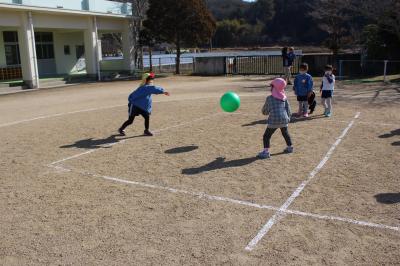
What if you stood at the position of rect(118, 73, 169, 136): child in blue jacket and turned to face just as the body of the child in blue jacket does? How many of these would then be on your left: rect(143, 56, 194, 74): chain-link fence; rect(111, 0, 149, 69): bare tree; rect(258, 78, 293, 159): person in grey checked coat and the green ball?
2

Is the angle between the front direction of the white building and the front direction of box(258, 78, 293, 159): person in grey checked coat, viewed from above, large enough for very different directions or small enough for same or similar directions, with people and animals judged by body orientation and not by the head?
very different directions

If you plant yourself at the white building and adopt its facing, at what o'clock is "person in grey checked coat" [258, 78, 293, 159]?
The person in grey checked coat is roughly at 1 o'clock from the white building.

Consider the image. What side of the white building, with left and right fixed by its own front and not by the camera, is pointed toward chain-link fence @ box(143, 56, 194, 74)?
left

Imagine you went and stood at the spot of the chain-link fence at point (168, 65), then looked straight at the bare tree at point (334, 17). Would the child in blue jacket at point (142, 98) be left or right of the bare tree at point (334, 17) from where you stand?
right

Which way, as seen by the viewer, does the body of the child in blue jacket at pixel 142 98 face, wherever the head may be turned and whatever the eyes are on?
to the viewer's right

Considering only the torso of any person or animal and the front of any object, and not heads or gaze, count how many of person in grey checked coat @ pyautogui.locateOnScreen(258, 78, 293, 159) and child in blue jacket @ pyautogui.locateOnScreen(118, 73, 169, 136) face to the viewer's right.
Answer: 1

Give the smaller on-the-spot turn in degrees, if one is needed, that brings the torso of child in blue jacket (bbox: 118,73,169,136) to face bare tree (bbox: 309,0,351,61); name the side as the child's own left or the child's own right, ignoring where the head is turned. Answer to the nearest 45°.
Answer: approximately 45° to the child's own left

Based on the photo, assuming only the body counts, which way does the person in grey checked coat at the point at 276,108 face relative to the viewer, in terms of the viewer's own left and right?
facing away from the viewer and to the left of the viewer
